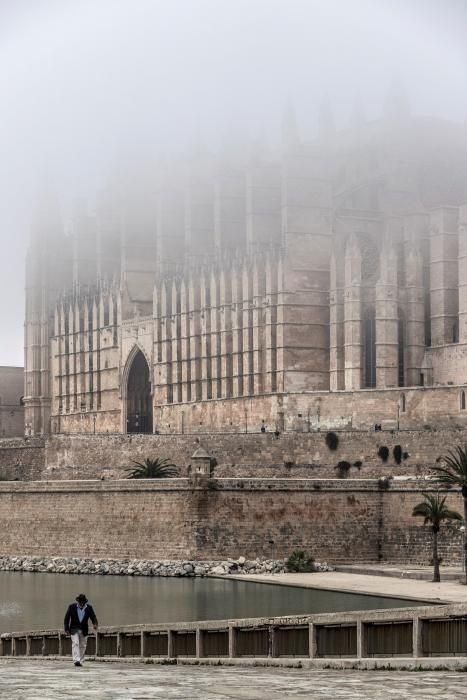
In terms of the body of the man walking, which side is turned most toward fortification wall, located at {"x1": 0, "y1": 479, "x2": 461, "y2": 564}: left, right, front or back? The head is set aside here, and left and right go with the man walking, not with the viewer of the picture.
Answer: back

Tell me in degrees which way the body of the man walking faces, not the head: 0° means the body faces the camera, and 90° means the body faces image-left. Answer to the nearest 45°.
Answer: approximately 0°

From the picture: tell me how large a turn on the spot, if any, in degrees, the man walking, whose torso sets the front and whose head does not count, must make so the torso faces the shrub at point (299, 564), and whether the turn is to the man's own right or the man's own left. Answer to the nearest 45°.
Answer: approximately 180°

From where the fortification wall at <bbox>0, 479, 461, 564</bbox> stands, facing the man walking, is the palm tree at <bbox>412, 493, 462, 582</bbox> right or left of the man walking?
left
